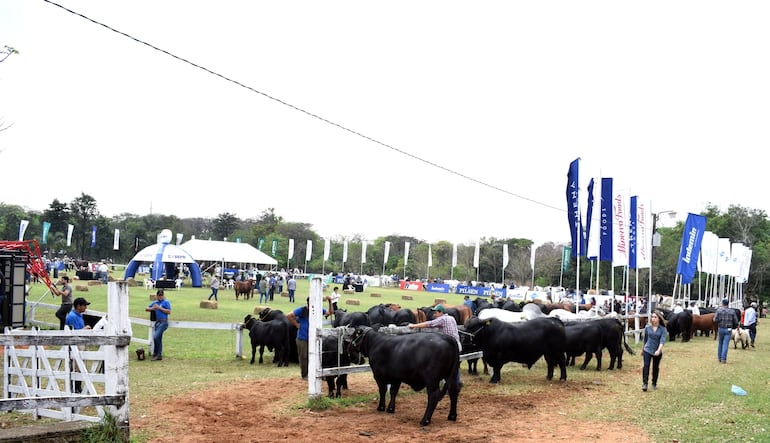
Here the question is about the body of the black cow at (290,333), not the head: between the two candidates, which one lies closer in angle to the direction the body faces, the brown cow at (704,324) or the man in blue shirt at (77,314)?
the man in blue shirt

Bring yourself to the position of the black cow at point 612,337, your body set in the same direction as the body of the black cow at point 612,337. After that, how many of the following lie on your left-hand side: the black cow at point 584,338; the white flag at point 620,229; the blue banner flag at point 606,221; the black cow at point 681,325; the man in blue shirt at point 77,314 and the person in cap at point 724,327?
2

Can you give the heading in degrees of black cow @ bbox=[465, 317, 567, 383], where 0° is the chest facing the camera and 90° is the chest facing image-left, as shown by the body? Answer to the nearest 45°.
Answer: approximately 90°

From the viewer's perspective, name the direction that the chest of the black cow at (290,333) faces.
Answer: to the viewer's left

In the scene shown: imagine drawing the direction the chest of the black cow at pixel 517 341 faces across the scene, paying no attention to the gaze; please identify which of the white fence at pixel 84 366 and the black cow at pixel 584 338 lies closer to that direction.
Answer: the white fence

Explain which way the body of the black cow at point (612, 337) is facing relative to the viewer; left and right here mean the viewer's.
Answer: facing away from the viewer and to the left of the viewer
